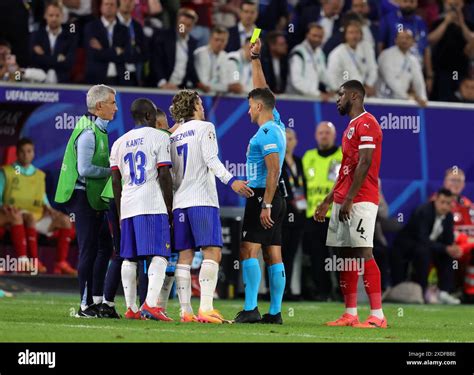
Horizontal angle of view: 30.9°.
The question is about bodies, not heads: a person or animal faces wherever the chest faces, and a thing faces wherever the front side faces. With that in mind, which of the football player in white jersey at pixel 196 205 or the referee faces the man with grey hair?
the referee

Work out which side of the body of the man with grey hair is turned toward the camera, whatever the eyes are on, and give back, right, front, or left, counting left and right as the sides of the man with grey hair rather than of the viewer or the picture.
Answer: right

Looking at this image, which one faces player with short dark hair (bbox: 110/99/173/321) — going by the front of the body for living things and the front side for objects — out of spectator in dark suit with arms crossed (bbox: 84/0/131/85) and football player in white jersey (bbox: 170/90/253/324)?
the spectator in dark suit with arms crossed

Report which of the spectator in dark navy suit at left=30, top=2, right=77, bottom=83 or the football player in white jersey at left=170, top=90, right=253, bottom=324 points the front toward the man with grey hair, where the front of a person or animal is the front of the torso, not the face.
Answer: the spectator in dark navy suit

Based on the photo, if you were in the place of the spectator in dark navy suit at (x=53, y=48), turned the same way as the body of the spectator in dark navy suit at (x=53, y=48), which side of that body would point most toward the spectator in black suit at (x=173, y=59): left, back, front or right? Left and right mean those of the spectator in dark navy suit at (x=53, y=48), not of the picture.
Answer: left

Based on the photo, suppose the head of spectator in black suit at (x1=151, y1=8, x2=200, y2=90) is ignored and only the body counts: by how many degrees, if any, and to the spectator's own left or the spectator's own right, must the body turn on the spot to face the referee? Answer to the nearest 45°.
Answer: approximately 45° to the spectator's own right

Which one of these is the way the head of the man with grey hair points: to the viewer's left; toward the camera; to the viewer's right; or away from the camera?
to the viewer's right

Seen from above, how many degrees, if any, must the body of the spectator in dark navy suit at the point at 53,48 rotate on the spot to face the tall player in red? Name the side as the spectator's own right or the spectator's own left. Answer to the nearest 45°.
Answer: approximately 45° to the spectator's own left

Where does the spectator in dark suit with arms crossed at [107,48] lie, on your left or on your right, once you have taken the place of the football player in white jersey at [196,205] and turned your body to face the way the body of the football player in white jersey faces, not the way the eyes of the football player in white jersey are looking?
on your left

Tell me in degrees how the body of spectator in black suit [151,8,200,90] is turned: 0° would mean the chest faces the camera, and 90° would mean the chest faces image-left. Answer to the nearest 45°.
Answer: approximately 315°

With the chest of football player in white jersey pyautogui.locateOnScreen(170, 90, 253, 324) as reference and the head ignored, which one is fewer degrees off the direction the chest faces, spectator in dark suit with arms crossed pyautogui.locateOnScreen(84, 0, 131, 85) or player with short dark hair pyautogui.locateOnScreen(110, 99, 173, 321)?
the spectator in dark suit with arms crossed

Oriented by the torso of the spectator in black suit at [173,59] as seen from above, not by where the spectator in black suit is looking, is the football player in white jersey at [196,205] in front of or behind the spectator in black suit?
in front

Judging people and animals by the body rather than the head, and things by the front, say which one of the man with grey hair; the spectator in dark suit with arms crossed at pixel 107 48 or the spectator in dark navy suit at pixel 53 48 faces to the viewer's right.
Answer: the man with grey hair

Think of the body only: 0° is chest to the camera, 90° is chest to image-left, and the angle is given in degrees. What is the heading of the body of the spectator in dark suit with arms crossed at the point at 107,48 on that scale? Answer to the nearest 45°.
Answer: approximately 0°

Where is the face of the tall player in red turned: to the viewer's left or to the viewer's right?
to the viewer's left

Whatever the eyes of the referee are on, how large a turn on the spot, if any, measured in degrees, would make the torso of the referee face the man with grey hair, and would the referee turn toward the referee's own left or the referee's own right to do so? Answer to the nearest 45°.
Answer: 0° — they already face them
